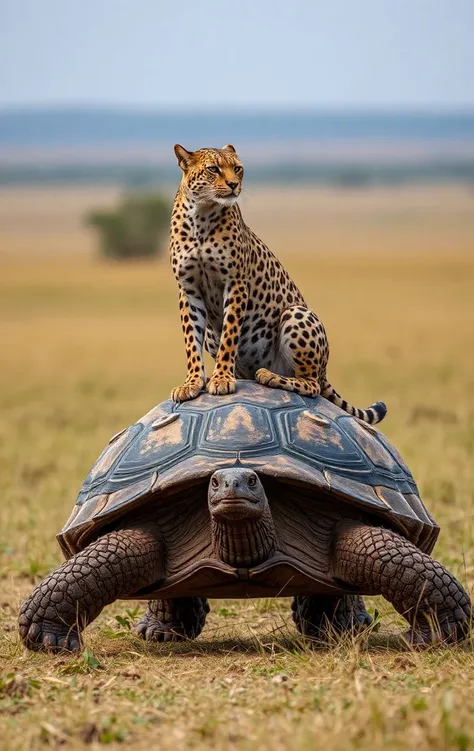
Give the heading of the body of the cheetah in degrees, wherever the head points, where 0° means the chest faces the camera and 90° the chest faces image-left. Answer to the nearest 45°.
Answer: approximately 45°

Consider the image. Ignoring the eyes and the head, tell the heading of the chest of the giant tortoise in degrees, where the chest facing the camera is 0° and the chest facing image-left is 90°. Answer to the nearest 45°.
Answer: approximately 0°
